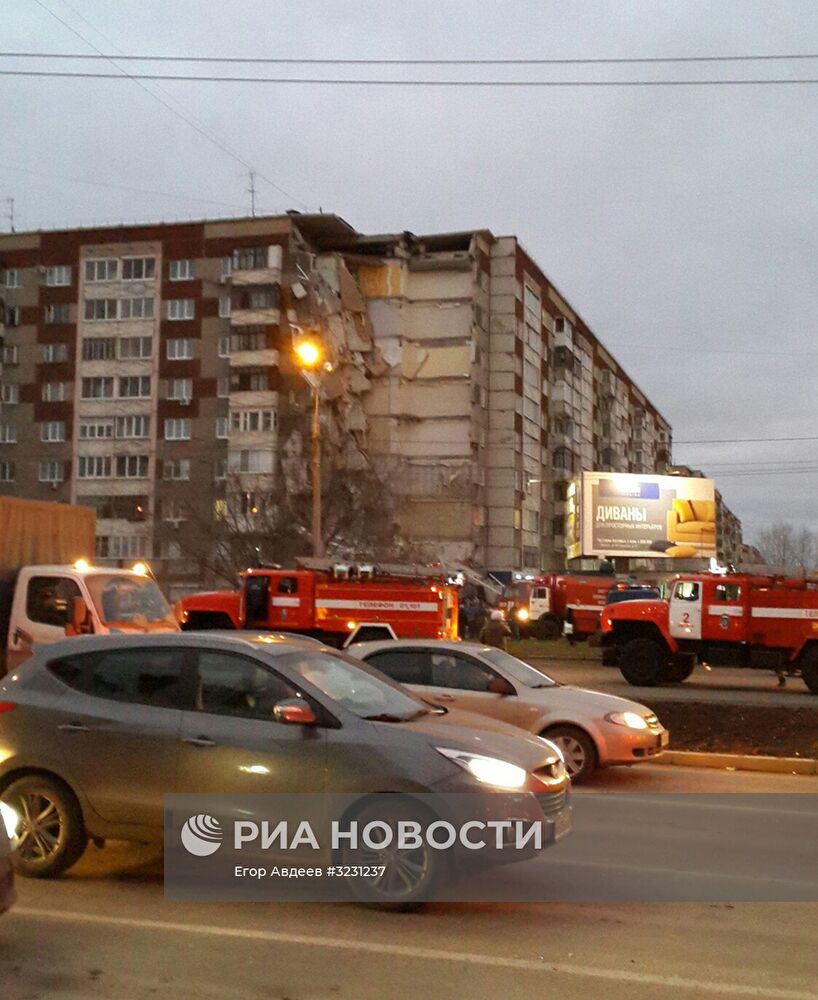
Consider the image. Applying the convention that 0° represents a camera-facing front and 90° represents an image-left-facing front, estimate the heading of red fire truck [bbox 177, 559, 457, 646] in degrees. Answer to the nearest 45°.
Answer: approximately 90°

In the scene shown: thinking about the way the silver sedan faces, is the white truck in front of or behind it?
behind

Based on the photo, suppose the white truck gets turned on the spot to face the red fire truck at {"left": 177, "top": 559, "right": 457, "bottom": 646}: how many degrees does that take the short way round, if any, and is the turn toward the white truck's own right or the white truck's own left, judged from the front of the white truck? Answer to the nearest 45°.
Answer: approximately 90° to the white truck's own left

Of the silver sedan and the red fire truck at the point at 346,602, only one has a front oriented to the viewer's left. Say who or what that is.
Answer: the red fire truck

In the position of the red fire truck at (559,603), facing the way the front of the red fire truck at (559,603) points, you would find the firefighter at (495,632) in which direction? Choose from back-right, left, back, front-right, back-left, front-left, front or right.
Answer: front-left

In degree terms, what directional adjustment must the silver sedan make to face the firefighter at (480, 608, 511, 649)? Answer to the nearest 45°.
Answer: approximately 135° to its left

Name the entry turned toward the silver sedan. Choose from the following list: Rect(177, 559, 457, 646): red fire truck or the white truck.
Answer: the white truck

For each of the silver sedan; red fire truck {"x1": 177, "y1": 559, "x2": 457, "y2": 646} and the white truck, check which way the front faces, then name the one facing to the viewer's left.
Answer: the red fire truck

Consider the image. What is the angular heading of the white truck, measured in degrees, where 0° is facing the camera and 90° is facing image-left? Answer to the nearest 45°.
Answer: approximately 315°

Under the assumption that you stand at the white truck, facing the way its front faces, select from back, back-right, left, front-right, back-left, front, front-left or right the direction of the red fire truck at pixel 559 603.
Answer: left

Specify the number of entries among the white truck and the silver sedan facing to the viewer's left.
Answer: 0

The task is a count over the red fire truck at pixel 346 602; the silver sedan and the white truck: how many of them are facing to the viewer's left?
1
